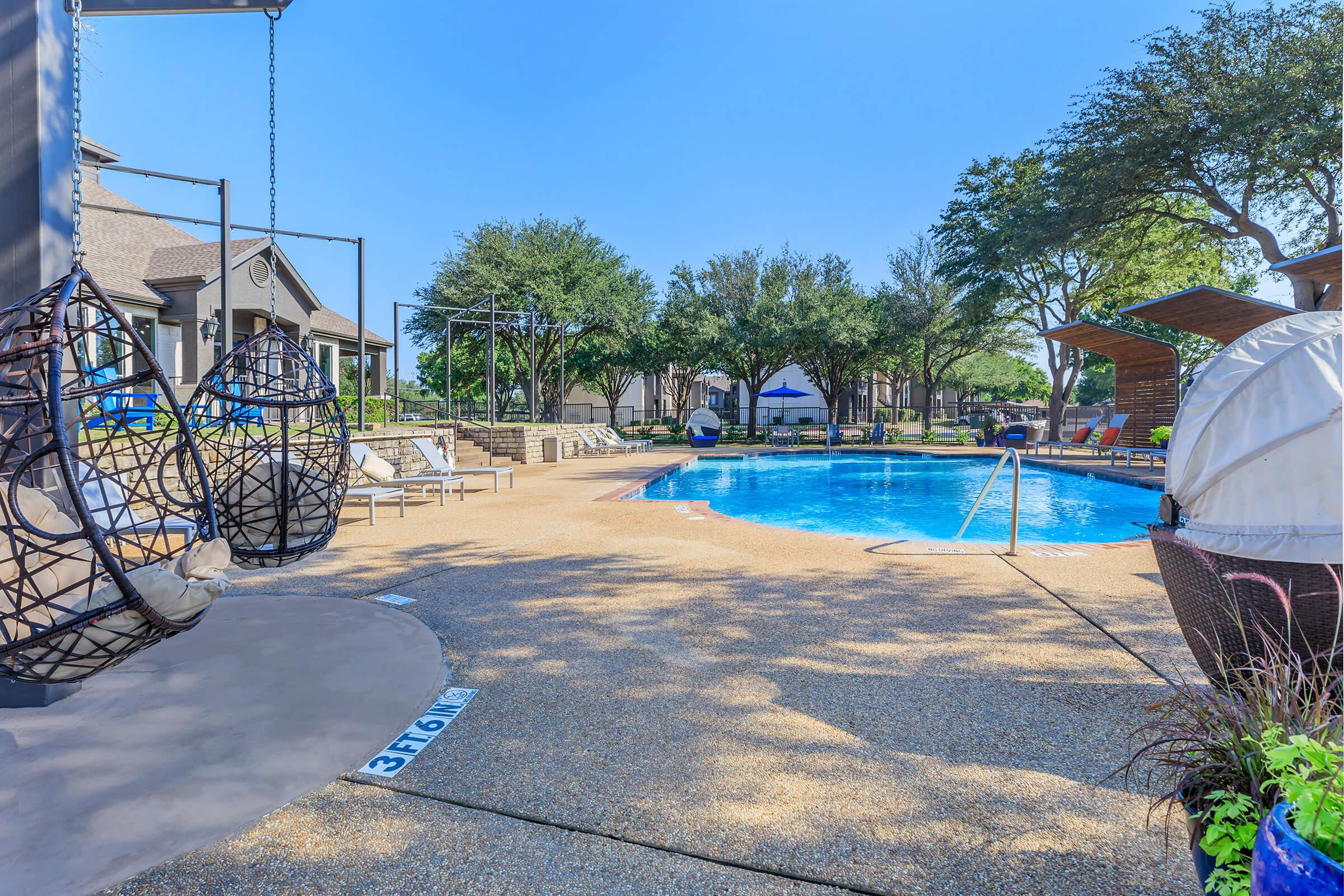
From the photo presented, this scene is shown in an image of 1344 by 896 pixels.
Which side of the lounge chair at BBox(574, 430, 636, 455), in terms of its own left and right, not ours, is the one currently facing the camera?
right

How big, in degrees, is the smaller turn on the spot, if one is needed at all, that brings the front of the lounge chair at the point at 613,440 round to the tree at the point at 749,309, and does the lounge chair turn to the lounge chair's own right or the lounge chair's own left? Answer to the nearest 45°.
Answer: approximately 45° to the lounge chair's own left

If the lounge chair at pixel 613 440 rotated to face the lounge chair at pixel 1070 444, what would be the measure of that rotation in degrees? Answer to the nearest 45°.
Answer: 0° — it already faces it

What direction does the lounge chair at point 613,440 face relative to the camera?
to the viewer's right

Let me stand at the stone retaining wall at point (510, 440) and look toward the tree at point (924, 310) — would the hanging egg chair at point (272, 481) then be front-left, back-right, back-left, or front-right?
back-right

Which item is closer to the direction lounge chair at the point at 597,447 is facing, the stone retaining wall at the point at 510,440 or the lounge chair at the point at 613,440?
the lounge chair

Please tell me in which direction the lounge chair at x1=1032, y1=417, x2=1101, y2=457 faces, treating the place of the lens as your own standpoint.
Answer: facing to the left of the viewer

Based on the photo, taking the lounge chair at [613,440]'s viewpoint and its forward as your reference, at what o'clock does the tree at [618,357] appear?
The tree is roughly at 9 o'clock from the lounge chair.
